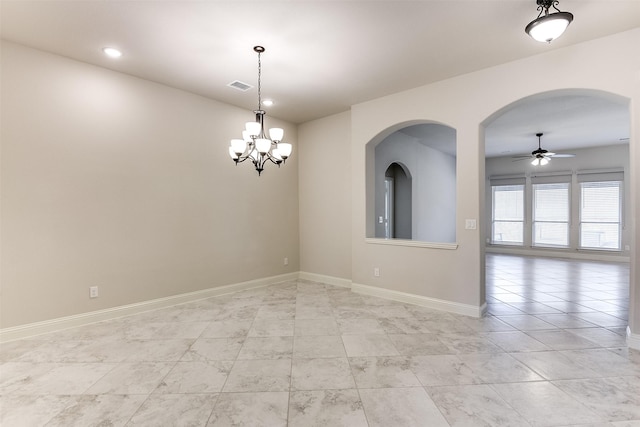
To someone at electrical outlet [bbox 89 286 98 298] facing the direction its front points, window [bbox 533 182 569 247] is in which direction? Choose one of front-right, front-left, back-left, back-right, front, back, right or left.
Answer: left

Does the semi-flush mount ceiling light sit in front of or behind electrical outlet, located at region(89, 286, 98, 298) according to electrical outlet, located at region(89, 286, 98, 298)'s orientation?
in front

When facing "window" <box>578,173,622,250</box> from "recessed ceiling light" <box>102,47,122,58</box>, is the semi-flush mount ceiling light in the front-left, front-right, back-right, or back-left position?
front-right

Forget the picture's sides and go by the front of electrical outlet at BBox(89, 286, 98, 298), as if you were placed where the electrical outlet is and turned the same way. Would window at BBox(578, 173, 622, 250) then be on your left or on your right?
on your left

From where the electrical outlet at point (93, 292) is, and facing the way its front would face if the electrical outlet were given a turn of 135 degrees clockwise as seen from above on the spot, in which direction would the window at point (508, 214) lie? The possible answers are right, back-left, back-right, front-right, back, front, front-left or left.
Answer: back-right

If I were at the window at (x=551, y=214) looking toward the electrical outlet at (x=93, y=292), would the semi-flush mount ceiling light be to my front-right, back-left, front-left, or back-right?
front-left
